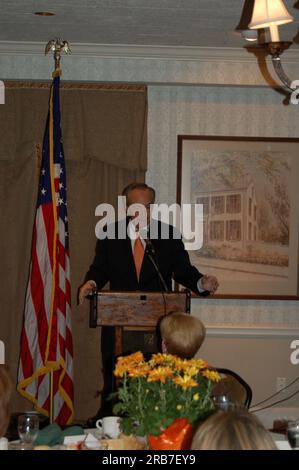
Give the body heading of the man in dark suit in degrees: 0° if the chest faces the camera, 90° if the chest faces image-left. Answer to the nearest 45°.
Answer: approximately 0°

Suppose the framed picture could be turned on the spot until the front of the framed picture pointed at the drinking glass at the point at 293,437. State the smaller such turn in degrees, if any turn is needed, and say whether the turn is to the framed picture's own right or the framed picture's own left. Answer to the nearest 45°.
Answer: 0° — it already faces it

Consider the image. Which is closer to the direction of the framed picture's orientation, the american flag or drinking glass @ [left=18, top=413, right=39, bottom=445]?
the drinking glass

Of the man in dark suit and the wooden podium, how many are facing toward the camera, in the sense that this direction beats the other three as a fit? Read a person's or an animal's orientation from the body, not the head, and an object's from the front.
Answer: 2

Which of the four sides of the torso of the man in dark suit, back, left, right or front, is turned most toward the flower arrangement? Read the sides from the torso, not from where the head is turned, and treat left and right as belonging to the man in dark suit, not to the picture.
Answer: front

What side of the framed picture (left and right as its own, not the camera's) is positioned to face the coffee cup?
front

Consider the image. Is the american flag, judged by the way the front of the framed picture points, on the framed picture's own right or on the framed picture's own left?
on the framed picture's own right

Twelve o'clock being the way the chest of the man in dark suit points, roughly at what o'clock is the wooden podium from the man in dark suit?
The wooden podium is roughly at 12 o'clock from the man in dark suit.

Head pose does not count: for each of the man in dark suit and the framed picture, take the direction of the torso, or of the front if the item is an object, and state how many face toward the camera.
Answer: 2
